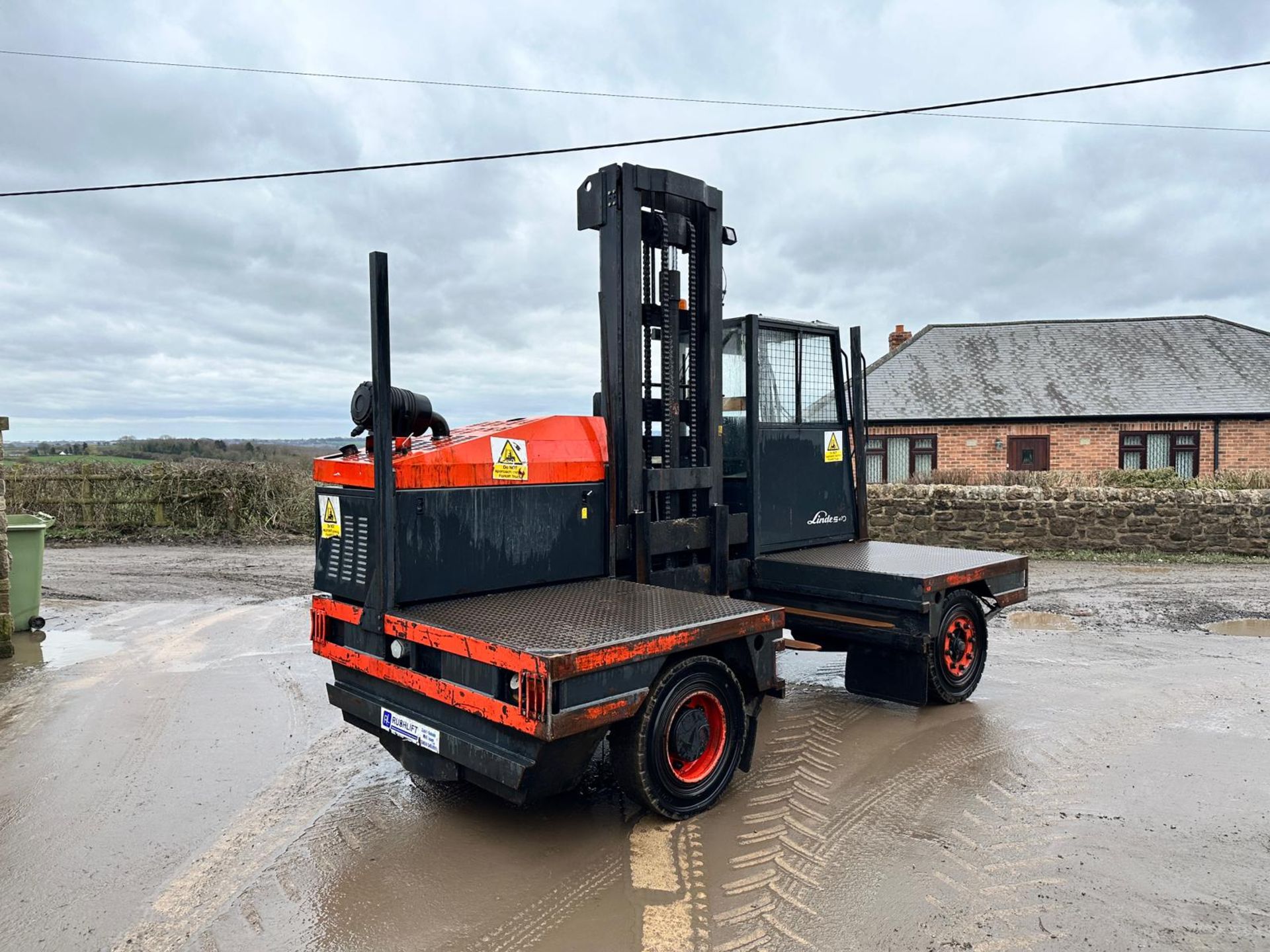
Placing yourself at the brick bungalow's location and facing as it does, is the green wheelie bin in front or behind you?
in front

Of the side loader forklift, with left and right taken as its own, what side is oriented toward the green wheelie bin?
left

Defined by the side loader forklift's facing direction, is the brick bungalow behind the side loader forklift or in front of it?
in front

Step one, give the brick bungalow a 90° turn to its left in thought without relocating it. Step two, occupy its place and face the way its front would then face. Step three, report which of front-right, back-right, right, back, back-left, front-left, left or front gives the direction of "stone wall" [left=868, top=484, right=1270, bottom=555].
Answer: right

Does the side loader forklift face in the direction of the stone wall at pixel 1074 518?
yes

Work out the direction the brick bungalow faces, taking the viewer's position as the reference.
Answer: facing the viewer

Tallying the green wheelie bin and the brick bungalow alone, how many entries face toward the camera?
1

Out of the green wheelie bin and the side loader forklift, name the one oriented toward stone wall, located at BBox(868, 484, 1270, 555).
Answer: the side loader forklift

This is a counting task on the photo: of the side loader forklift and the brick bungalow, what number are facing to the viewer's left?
0

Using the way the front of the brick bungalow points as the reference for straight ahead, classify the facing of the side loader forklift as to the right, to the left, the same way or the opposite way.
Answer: the opposite way

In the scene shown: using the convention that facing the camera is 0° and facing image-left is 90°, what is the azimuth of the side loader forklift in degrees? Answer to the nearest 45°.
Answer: approximately 225°

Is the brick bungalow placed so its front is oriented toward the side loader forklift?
yes
